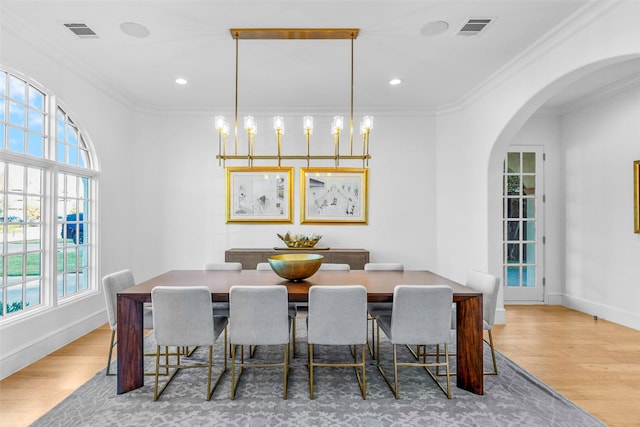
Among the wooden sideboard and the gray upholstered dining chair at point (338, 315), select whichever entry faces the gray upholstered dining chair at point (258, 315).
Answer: the wooden sideboard

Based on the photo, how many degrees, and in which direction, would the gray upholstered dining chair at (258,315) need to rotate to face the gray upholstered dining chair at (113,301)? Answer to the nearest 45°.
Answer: approximately 45° to its left

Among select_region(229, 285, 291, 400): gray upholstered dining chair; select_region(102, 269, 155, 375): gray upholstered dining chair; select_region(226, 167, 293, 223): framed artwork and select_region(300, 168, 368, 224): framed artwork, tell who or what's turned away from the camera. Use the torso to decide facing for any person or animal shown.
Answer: select_region(229, 285, 291, 400): gray upholstered dining chair

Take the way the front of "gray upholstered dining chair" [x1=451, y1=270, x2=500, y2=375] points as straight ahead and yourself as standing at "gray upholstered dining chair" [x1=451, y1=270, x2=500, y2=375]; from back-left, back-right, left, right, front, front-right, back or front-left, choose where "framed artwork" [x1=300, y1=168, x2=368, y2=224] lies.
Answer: right

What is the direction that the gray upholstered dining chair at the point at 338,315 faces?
away from the camera

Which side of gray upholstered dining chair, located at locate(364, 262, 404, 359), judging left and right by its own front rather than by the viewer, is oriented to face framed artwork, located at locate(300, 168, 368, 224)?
back

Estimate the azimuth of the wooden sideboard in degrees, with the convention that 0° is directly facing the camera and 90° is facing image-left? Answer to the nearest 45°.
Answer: approximately 0°

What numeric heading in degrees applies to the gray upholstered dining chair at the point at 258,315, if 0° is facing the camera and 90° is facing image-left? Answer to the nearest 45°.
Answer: approximately 180°

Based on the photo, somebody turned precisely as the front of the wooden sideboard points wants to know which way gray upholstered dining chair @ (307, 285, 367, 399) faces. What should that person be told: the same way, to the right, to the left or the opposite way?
the opposite way

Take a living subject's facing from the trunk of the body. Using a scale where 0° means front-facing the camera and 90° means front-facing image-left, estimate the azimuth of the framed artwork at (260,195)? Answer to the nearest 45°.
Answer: approximately 0°

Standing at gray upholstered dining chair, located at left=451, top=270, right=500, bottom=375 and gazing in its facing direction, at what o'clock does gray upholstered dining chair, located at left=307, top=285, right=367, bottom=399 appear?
gray upholstered dining chair, located at left=307, top=285, right=367, bottom=399 is roughly at 12 o'clock from gray upholstered dining chair, located at left=451, top=270, right=500, bottom=375.
